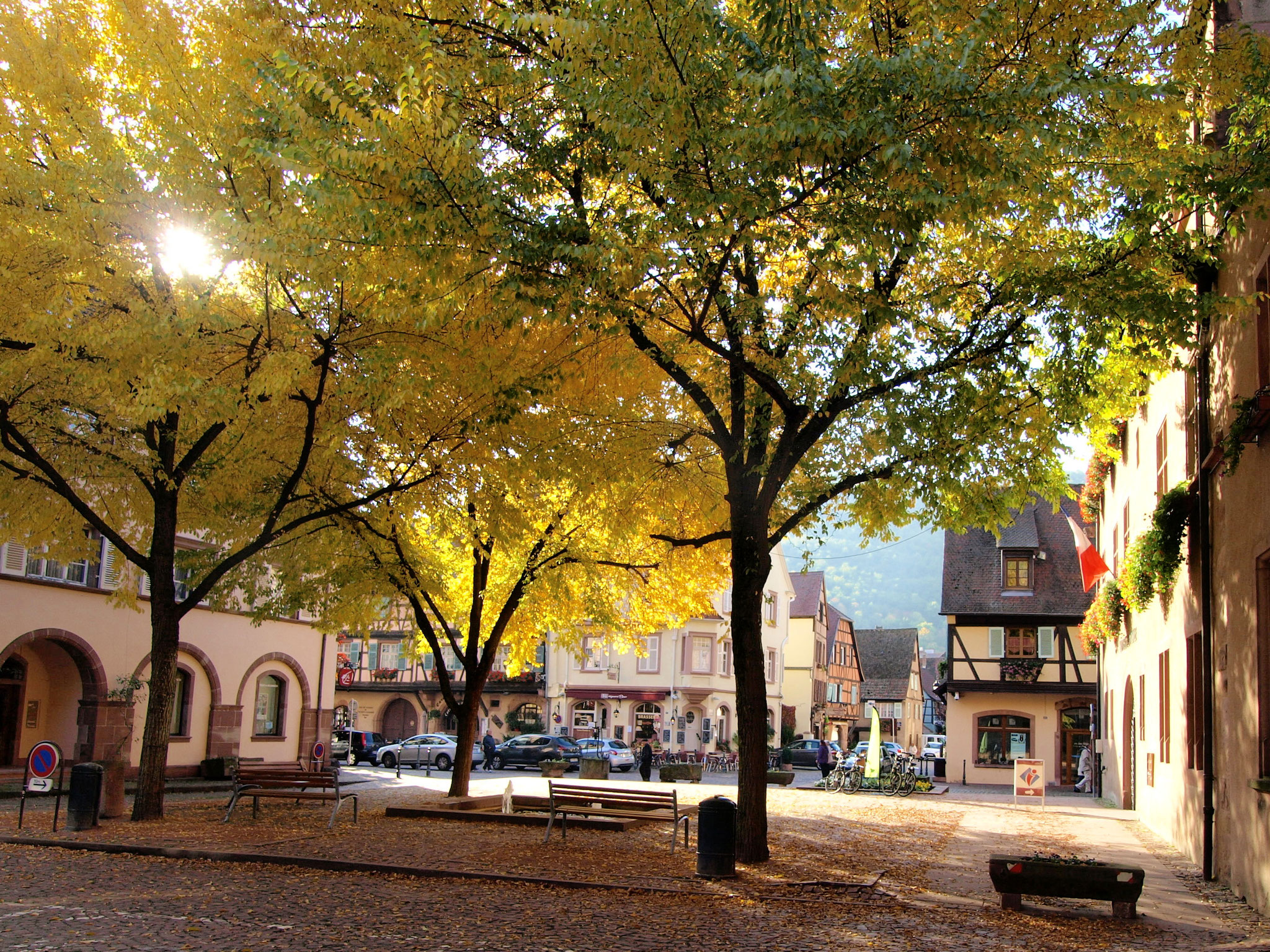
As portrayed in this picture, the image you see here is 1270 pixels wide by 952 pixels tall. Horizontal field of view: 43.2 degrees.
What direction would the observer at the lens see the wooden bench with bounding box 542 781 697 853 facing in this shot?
facing away from the viewer and to the right of the viewer

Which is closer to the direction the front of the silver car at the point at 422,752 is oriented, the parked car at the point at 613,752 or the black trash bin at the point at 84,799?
the black trash bin

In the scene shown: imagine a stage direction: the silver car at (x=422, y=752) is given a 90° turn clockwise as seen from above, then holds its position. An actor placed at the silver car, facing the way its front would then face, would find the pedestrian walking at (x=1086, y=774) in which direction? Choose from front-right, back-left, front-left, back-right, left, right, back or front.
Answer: back-right

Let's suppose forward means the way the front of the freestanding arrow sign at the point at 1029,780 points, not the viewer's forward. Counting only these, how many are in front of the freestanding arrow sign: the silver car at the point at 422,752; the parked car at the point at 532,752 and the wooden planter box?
1

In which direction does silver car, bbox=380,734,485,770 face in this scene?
to the viewer's left

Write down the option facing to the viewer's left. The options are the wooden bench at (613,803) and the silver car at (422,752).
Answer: the silver car

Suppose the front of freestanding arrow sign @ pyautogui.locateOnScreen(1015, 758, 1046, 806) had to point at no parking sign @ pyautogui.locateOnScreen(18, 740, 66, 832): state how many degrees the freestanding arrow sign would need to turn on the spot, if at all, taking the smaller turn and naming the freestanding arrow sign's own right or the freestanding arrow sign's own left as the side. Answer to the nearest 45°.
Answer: approximately 45° to the freestanding arrow sign's own right

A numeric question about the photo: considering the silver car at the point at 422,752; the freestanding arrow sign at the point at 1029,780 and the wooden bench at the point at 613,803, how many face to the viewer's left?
1

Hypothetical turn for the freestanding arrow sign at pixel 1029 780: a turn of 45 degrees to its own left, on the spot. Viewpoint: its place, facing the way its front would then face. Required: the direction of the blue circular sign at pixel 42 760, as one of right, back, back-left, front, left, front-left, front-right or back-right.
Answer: right

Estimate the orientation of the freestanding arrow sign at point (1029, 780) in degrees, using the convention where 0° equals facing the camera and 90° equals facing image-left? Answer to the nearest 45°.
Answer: approximately 0°

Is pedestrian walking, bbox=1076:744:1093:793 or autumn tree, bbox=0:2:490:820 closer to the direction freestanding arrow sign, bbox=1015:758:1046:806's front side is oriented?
the autumn tree

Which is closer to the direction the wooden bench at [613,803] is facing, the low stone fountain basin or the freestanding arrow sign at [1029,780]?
the freestanding arrow sign
